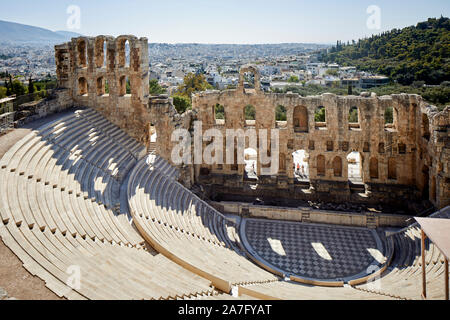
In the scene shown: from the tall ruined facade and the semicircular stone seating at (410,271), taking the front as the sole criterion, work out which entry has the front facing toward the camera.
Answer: the tall ruined facade

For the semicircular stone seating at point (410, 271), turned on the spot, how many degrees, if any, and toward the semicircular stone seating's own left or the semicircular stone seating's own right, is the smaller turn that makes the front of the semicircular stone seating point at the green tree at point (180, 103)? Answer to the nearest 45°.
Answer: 0° — it already faces it

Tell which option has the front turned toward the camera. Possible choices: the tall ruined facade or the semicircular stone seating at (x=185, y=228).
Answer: the tall ruined facade

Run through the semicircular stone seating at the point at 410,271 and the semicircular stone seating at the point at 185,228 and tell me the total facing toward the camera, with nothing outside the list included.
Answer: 0

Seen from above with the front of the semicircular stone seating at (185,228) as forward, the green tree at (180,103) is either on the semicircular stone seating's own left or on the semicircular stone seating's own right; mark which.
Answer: on the semicircular stone seating's own left

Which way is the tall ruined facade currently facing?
toward the camera

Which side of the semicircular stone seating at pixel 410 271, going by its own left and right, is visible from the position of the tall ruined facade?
front

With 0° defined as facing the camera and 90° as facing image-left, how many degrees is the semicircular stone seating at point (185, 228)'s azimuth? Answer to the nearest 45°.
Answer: approximately 225°

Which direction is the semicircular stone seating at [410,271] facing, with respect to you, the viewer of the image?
facing away from the viewer and to the left of the viewer
